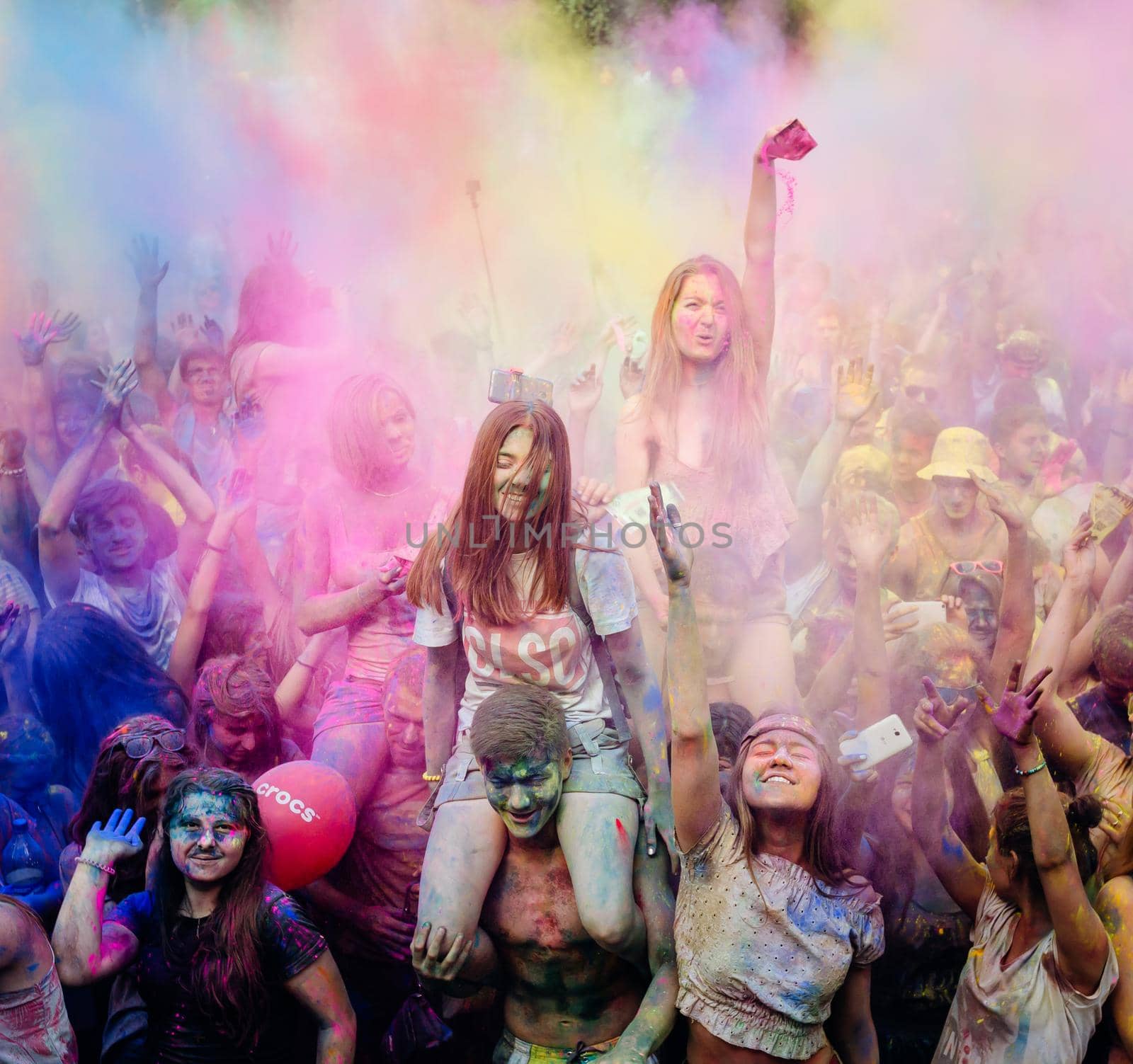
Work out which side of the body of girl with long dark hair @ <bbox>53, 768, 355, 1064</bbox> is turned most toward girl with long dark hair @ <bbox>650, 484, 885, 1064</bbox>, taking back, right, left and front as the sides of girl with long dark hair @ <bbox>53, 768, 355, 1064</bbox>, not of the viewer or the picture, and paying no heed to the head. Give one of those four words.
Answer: left

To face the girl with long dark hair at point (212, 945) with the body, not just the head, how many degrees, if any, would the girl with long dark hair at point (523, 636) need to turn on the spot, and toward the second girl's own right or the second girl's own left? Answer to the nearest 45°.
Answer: approximately 90° to the second girl's own right

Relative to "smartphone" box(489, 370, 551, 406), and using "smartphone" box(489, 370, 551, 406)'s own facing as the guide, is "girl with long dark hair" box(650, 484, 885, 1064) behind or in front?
behind

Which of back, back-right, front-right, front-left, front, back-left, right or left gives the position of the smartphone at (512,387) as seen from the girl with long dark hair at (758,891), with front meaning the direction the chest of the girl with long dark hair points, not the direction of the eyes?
back-right

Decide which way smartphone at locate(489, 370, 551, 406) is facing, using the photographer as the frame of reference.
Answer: facing away from the viewer

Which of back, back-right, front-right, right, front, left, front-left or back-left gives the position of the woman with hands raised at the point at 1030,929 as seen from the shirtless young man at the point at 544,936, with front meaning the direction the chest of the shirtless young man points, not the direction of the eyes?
left

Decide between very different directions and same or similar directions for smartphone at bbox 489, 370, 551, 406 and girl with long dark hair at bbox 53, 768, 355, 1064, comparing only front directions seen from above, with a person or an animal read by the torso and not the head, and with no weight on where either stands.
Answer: very different directions

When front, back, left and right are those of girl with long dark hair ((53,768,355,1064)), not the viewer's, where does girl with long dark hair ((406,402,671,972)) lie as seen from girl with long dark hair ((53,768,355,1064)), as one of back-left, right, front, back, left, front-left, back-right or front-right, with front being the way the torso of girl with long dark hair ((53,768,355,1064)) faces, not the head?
left

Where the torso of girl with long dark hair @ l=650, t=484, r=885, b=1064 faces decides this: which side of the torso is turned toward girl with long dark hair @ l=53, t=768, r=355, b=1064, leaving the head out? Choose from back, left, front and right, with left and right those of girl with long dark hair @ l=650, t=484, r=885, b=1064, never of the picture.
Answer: right

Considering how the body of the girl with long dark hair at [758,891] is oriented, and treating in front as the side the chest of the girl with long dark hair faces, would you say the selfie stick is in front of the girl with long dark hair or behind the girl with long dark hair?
behind
